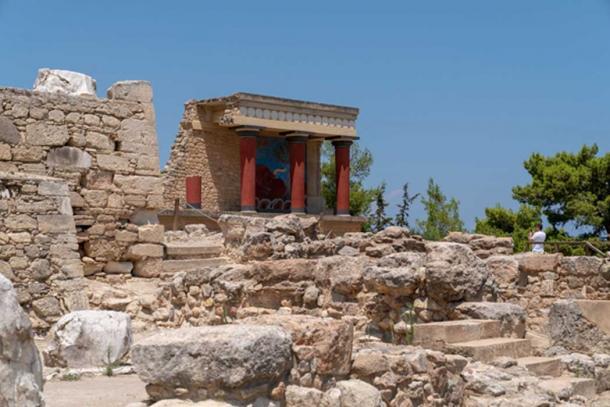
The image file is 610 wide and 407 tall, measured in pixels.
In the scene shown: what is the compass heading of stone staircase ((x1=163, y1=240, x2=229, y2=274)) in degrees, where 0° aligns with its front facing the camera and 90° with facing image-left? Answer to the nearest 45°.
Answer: approximately 0°

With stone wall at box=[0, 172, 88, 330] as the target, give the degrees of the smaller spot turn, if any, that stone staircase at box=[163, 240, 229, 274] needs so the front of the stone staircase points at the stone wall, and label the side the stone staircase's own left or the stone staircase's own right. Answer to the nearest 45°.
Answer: approximately 45° to the stone staircase's own right

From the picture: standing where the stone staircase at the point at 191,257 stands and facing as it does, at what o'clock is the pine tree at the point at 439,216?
The pine tree is roughly at 7 o'clock from the stone staircase.

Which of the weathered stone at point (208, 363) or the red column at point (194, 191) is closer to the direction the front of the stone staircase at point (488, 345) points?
the weathered stone

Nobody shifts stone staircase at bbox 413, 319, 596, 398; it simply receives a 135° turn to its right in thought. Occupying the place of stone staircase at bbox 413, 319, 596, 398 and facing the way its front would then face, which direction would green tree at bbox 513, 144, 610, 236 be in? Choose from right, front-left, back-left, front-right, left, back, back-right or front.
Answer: right

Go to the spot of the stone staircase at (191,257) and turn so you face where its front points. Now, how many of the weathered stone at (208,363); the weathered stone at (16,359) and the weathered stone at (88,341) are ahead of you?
3

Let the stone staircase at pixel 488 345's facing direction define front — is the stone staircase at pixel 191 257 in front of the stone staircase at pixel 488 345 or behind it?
behind

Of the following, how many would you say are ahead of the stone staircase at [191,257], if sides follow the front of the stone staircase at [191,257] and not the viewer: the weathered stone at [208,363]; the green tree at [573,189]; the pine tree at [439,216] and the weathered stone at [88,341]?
2

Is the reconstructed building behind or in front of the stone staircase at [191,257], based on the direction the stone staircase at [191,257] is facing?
behind

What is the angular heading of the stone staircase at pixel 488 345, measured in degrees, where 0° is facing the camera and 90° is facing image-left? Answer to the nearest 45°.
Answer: approximately 315°

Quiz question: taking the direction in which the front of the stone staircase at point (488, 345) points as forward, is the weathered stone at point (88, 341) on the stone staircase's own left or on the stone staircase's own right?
on the stone staircase's own right

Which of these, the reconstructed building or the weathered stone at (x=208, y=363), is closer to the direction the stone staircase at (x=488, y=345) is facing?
the weathered stone
